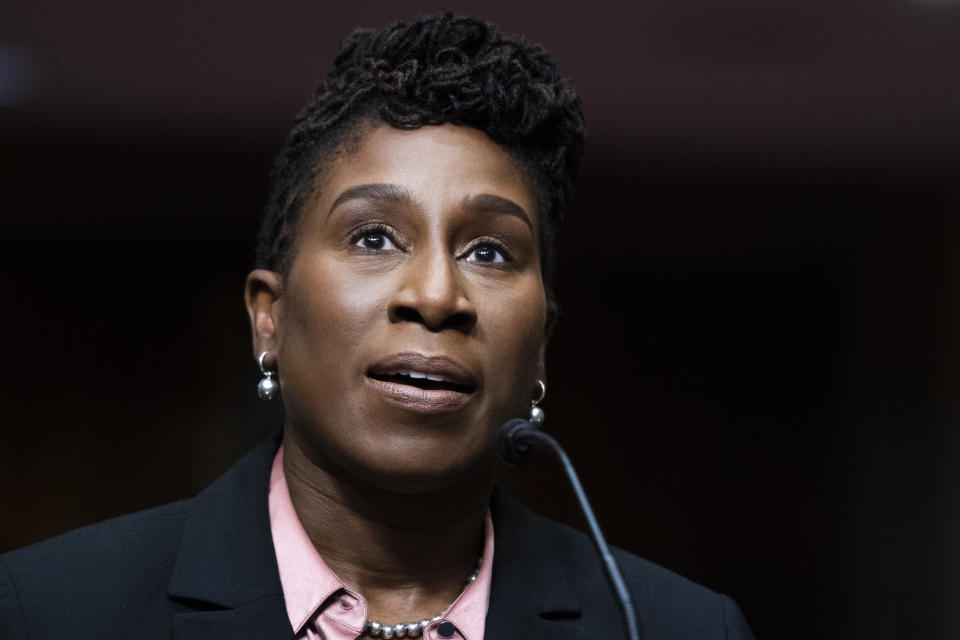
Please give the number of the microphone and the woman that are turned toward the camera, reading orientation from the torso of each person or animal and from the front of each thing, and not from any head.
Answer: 1

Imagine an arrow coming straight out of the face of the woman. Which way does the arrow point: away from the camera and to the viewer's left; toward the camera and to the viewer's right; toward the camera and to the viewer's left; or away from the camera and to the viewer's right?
toward the camera and to the viewer's right

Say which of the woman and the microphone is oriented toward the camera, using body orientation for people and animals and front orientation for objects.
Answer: the woman

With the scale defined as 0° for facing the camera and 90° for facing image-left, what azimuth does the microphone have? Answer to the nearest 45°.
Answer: approximately 135°

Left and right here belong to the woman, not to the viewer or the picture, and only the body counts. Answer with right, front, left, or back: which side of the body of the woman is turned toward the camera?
front
